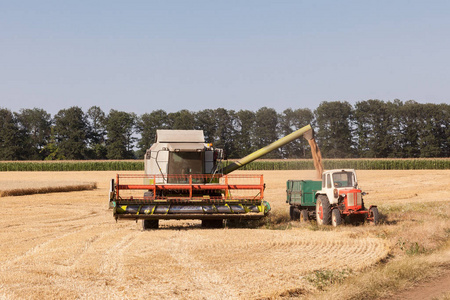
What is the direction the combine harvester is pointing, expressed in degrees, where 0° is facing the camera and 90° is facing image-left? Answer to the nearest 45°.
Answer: approximately 0°

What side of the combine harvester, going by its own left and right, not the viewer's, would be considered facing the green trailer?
left

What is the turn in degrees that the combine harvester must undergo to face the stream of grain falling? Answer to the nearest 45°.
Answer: approximately 135° to its left
